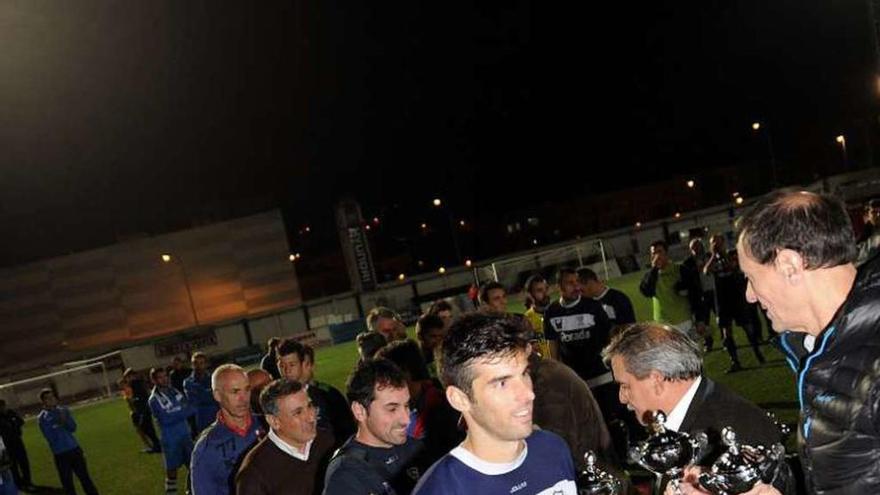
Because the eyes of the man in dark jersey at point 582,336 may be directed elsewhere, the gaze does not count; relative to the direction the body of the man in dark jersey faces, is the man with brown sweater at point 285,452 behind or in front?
in front

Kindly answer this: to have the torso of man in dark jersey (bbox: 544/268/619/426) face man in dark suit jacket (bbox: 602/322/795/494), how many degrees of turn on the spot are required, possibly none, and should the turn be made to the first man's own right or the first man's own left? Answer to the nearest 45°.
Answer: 0° — they already face them

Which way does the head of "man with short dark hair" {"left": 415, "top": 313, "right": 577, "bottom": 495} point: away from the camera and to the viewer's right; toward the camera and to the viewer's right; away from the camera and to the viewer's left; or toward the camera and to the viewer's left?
toward the camera and to the viewer's right

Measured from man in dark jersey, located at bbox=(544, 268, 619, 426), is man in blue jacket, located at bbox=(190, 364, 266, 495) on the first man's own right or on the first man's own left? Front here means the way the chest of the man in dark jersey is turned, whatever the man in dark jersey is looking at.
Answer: on the first man's own right

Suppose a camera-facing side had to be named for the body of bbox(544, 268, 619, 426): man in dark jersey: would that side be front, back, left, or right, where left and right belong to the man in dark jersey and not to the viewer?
front

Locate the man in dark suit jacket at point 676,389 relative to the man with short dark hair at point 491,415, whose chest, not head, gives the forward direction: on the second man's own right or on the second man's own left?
on the second man's own left

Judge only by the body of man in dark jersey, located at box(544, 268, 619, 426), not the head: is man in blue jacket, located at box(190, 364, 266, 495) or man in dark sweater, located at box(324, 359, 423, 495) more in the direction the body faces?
the man in dark sweater

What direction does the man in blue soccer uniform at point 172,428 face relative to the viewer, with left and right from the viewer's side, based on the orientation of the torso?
facing the viewer and to the right of the viewer

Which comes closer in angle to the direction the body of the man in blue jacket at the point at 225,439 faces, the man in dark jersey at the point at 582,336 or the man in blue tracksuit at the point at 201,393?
the man in dark jersey

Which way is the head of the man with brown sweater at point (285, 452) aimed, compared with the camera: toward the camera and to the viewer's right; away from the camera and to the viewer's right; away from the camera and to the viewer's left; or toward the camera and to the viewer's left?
toward the camera and to the viewer's right

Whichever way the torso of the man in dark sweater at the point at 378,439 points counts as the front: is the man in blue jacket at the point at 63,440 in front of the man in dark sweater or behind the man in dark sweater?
behind

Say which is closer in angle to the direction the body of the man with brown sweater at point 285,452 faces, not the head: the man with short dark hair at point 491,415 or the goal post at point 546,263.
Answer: the man with short dark hair

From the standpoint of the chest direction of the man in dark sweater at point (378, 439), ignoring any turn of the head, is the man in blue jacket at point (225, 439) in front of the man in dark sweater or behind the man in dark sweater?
behind
